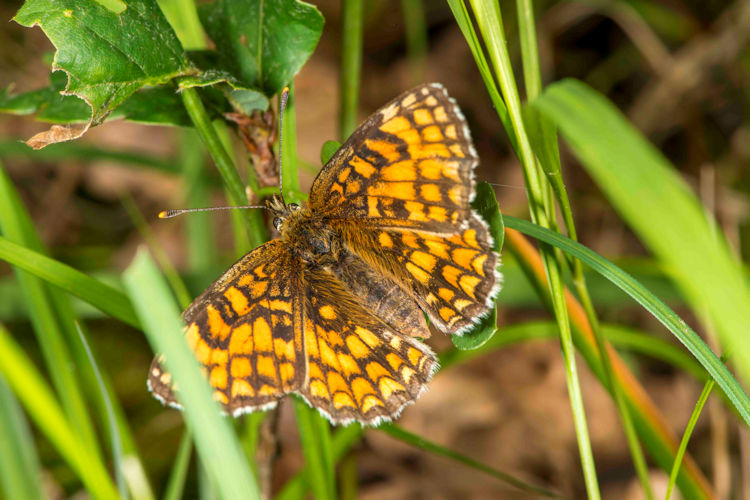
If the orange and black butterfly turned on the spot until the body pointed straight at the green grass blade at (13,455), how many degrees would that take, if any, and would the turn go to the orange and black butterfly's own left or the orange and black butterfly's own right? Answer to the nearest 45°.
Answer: approximately 45° to the orange and black butterfly's own left

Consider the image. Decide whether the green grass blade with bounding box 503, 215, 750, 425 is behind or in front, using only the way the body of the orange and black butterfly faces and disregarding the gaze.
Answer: behind

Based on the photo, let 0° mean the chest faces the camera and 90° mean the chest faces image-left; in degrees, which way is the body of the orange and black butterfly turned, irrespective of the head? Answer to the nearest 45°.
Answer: approximately 135°

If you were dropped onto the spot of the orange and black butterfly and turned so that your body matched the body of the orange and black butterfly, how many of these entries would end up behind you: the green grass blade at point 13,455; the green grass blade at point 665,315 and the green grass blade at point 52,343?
1

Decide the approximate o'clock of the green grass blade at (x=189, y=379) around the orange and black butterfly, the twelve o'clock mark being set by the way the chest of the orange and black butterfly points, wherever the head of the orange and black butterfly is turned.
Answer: The green grass blade is roughly at 8 o'clock from the orange and black butterfly.
